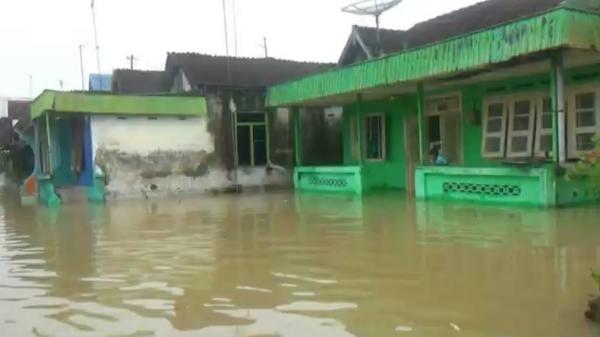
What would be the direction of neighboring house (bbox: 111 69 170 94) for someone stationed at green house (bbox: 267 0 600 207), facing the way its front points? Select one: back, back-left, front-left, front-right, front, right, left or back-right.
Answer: right

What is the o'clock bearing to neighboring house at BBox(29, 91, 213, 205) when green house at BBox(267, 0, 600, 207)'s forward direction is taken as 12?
The neighboring house is roughly at 2 o'clock from the green house.

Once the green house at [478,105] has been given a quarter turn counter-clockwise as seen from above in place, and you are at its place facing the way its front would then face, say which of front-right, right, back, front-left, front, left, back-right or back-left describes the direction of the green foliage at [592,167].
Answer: front-right

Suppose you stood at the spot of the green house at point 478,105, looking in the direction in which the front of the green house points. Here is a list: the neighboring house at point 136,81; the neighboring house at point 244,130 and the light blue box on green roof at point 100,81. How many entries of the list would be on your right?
3

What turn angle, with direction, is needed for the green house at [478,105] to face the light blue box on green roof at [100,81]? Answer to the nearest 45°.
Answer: approximately 90° to its right

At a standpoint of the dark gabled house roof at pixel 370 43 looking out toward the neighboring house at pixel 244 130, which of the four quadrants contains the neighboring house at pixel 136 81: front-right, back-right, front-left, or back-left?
front-right

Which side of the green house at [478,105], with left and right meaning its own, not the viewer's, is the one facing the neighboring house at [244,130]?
right
